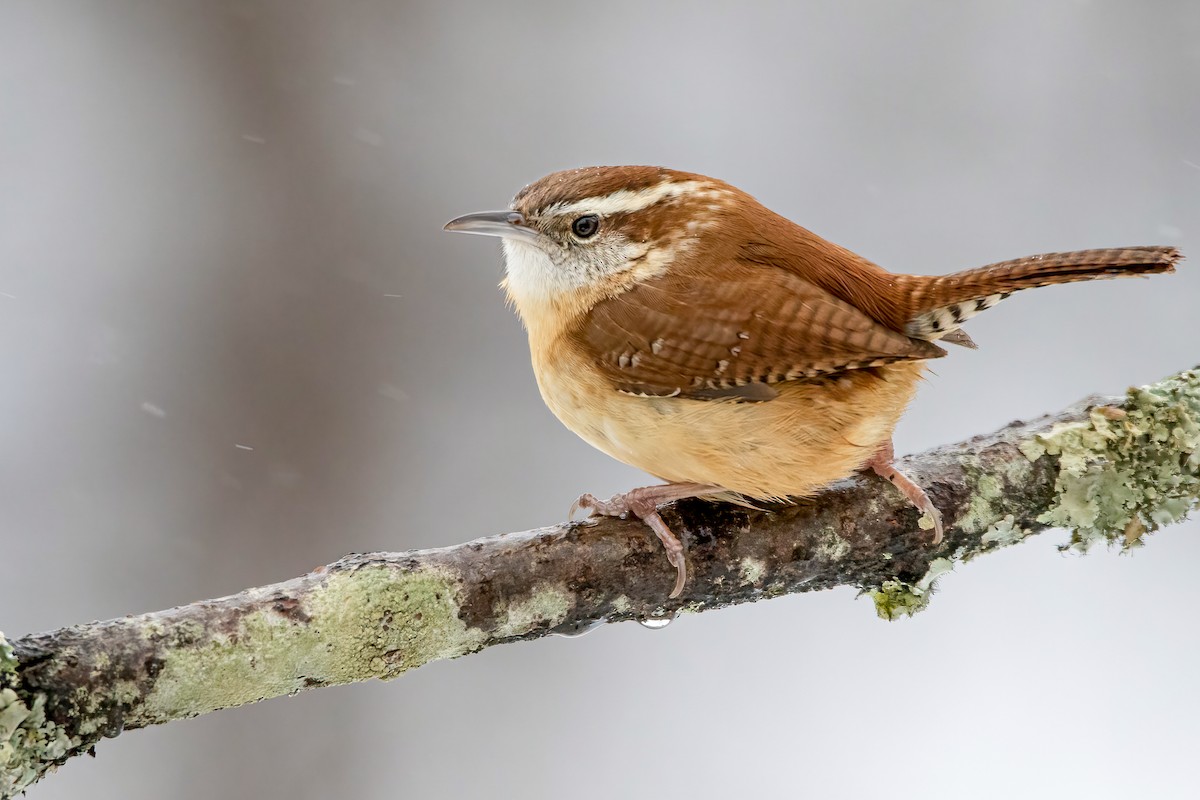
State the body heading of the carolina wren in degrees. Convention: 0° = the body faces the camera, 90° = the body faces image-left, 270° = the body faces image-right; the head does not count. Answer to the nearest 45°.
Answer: approximately 90°
